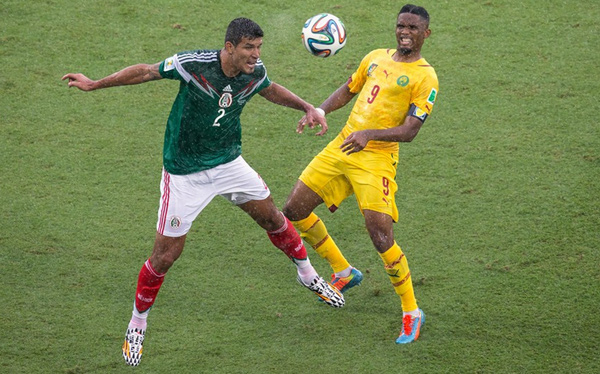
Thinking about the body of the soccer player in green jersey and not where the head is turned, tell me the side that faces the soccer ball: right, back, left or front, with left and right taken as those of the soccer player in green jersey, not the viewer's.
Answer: left

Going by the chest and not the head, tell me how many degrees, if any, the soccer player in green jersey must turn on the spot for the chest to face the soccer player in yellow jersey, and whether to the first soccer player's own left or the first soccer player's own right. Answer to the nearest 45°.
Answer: approximately 45° to the first soccer player's own left

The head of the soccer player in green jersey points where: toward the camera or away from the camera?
toward the camera

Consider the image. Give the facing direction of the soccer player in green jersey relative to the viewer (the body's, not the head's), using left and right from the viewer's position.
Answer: facing the viewer and to the right of the viewer
